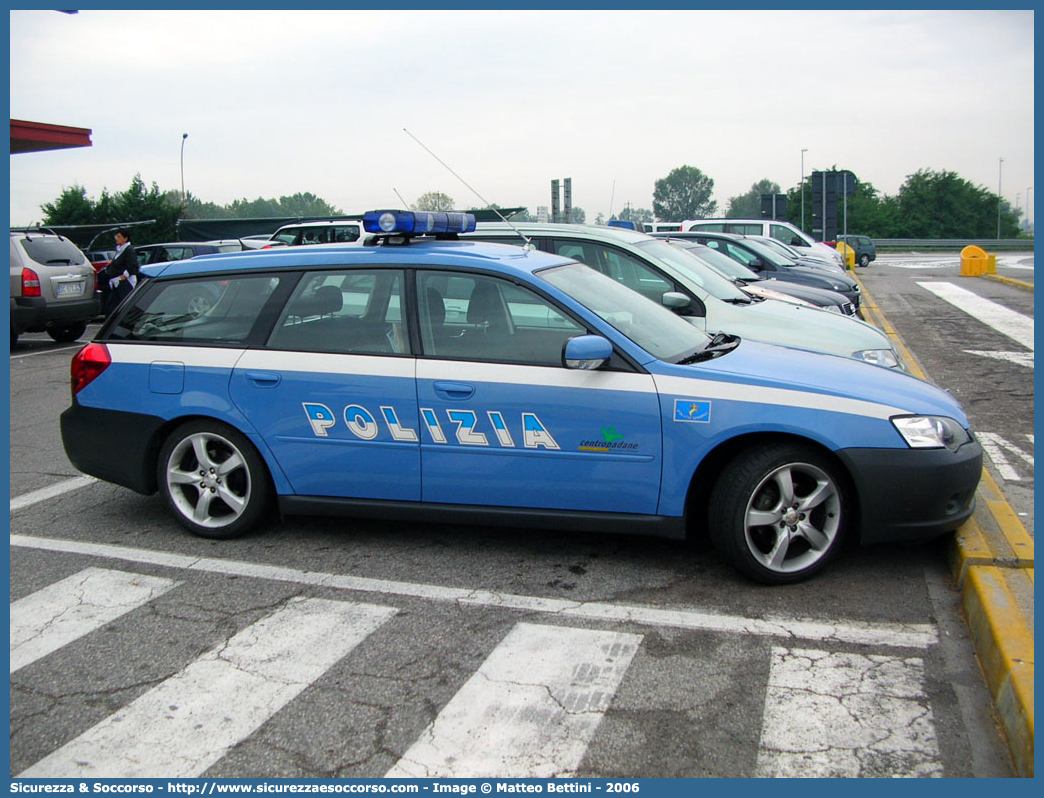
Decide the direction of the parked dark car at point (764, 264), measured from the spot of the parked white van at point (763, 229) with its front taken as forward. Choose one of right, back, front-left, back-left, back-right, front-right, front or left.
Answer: right

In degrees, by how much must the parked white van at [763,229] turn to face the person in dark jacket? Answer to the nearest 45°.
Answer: approximately 135° to its right

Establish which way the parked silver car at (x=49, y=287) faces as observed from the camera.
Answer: facing away from the viewer and to the left of the viewer

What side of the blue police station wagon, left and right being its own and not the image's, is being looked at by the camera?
right

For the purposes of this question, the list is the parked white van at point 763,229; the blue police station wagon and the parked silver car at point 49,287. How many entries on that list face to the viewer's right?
2

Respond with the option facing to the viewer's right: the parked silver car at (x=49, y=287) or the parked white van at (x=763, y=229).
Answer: the parked white van

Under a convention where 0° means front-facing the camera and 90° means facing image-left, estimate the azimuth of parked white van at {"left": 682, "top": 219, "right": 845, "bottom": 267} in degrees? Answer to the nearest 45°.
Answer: approximately 270°

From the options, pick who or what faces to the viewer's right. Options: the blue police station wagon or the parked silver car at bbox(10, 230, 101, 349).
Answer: the blue police station wagon
